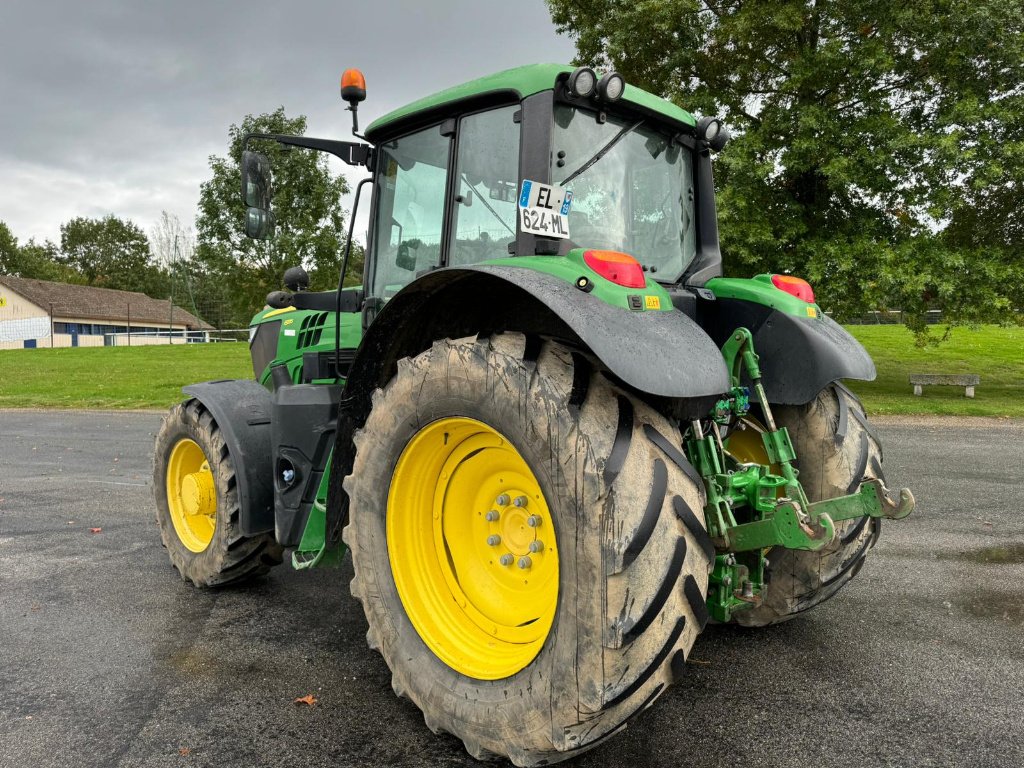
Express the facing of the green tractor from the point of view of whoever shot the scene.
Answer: facing away from the viewer and to the left of the viewer

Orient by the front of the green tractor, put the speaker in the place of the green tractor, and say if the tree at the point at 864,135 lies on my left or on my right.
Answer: on my right

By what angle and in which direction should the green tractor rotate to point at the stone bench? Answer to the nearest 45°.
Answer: approximately 90° to its right
